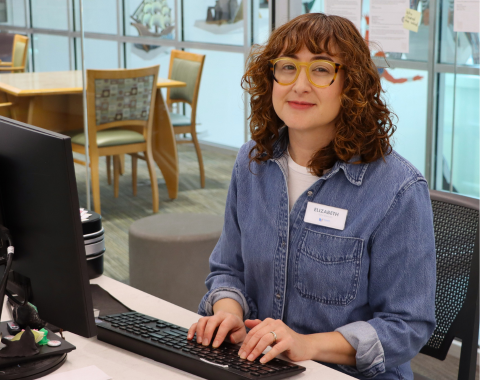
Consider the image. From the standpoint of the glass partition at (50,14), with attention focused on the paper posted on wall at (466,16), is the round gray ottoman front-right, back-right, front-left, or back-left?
front-right

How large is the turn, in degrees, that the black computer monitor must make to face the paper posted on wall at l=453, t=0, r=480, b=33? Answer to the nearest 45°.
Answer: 0° — it already faces it

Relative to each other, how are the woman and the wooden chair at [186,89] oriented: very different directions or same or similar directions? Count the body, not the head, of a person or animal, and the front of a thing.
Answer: same or similar directions

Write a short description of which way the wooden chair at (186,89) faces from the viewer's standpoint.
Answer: facing the viewer and to the left of the viewer

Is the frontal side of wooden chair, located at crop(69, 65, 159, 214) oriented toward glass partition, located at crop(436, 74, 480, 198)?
no

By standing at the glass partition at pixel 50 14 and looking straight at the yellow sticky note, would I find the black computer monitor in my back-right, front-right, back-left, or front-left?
front-right

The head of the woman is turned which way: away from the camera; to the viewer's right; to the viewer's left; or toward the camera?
toward the camera

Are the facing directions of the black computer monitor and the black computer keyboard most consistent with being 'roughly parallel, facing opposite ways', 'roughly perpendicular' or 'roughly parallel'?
roughly parallel

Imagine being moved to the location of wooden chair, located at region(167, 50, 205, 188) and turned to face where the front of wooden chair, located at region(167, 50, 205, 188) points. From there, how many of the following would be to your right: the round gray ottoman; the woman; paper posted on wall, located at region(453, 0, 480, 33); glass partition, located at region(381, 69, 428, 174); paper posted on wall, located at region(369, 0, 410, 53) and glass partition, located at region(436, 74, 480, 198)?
0

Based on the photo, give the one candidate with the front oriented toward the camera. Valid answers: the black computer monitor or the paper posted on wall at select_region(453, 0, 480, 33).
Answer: the paper posted on wall

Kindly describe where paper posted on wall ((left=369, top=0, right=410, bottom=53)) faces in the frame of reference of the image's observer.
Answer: facing the viewer

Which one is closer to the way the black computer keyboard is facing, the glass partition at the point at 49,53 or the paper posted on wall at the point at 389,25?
the paper posted on wall

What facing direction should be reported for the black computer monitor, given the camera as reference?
facing away from the viewer and to the right of the viewer

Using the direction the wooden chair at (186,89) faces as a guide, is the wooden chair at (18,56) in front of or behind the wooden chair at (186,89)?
in front

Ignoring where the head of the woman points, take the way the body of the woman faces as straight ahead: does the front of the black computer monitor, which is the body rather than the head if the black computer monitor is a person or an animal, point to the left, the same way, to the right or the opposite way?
the opposite way

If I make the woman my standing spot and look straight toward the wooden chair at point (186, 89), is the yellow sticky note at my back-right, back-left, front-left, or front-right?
front-right

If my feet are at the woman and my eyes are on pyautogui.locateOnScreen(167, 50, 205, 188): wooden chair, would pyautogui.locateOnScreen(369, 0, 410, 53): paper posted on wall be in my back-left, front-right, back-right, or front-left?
front-right

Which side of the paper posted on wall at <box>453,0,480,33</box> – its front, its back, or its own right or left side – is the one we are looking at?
front
